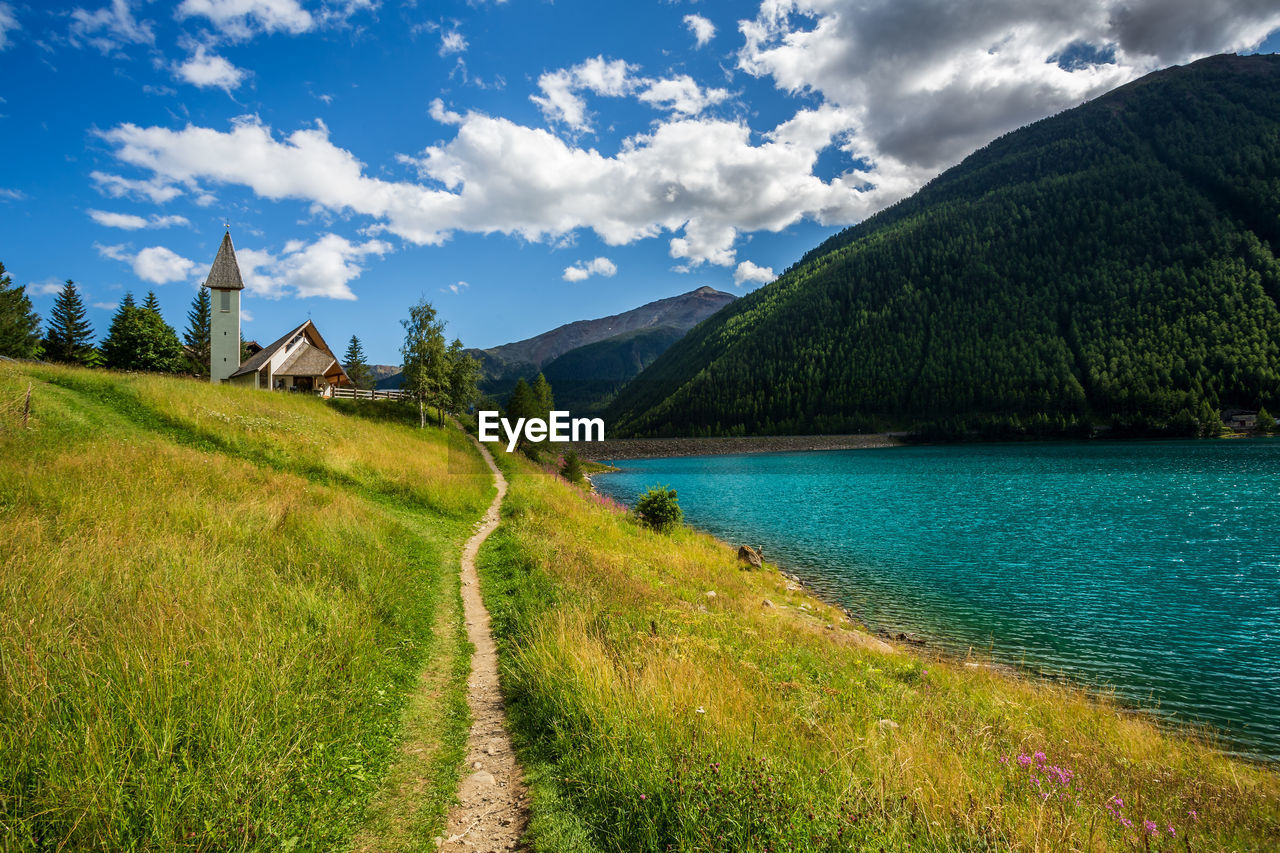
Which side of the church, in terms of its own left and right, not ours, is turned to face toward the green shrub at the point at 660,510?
front

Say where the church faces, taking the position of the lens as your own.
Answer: facing the viewer and to the right of the viewer
